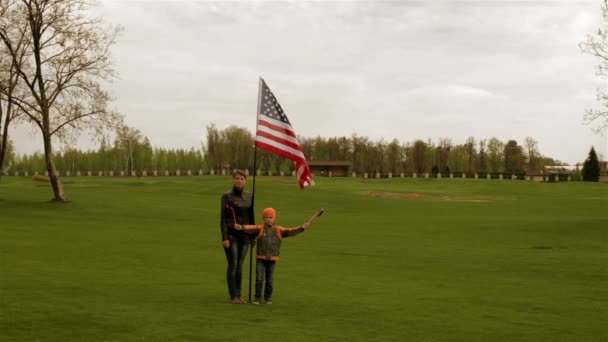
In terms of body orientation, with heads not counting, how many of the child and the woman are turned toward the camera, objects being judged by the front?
2

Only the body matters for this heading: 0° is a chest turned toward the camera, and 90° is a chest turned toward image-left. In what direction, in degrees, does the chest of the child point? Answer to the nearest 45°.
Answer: approximately 0°

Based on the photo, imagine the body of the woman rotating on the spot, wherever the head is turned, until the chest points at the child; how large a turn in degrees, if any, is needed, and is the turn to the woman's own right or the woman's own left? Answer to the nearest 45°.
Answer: approximately 90° to the woman's own left

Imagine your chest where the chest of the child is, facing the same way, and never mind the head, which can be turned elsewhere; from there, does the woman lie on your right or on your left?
on your right
